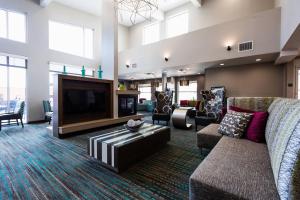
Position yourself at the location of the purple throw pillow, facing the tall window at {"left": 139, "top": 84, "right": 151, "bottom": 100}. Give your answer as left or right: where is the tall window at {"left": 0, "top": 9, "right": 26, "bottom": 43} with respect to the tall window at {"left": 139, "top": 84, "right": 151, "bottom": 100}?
left

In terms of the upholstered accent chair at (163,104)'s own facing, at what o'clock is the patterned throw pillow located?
The patterned throw pillow is roughly at 10 o'clock from the upholstered accent chair.

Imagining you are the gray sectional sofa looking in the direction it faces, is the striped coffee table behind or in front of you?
in front

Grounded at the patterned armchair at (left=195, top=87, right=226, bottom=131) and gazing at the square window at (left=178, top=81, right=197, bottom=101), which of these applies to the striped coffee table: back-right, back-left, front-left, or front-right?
back-left

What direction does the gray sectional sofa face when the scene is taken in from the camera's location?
facing to the left of the viewer

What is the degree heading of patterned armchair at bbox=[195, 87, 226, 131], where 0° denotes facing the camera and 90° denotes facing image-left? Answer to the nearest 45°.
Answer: approximately 45°

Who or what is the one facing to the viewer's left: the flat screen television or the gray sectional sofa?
the gray sectional sofa

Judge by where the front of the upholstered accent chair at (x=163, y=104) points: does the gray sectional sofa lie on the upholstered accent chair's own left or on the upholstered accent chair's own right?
on the upholstered accent chair's own left

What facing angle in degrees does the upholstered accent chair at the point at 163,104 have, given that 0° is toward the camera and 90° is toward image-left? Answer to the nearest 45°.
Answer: approximately 45°

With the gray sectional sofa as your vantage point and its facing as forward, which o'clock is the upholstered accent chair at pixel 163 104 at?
The upholstered accent chair is roughly at 2 o'clock from the gray sectional sofa.

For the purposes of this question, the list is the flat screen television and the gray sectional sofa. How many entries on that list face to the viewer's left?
1
